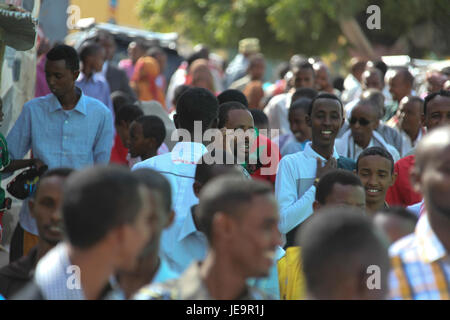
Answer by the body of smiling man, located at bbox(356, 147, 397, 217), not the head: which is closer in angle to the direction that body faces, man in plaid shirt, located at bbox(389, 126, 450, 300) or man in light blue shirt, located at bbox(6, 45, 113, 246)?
the man in plaid shirt

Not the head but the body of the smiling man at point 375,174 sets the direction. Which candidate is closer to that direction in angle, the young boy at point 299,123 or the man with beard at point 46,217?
the man with beard

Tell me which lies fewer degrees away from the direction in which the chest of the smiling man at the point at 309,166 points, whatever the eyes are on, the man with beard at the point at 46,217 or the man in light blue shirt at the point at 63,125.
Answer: the man with beard

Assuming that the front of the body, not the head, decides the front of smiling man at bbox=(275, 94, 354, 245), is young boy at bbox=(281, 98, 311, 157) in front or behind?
behind

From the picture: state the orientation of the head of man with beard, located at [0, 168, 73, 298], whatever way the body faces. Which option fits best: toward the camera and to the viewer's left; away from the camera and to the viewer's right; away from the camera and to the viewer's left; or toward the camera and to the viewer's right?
toward the camera and to the viewer's right

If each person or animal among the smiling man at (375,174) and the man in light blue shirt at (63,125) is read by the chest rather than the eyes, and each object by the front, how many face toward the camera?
2

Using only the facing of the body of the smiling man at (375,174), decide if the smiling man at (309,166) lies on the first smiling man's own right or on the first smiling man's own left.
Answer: on the first smiling man's own right

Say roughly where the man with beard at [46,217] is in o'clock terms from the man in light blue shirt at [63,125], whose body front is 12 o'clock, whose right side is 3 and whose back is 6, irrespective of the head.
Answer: The man with beard is roughly at 12 o'clock from the man in light blue shirt.
